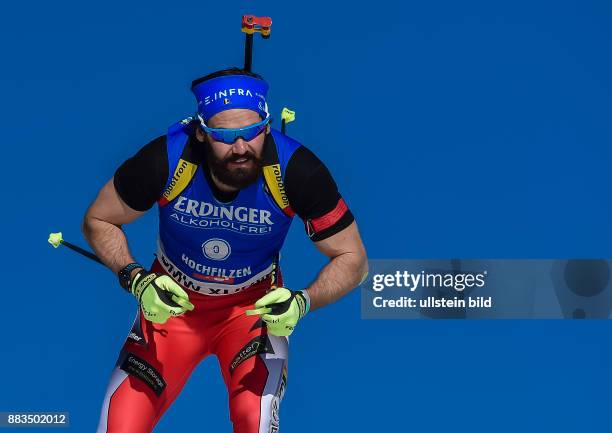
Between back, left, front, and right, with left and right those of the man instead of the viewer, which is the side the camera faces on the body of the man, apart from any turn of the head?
front
